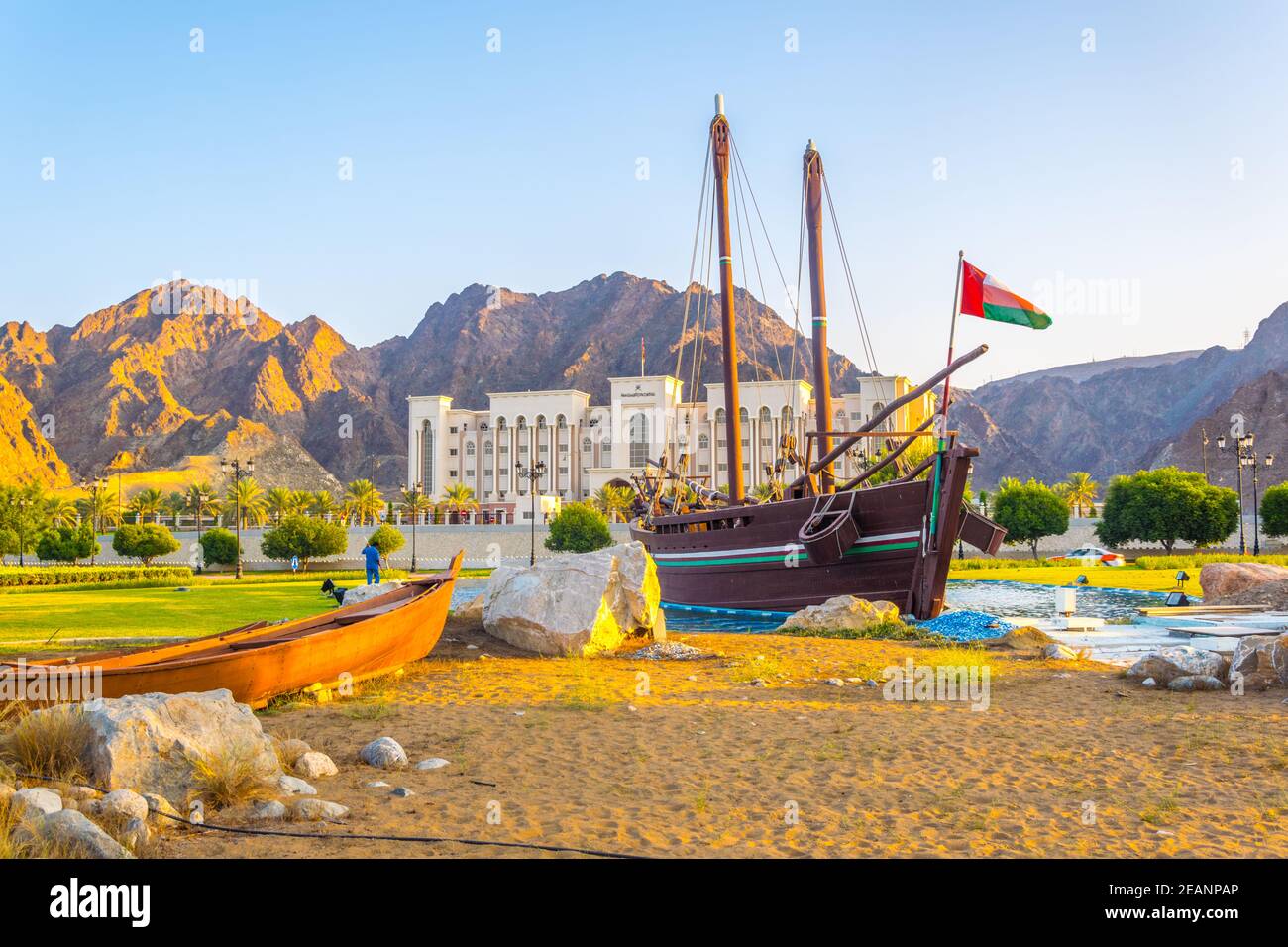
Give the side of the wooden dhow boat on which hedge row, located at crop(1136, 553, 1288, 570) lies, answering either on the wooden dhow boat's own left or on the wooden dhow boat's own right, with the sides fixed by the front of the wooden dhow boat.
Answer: on the wooden dhow boat's own right

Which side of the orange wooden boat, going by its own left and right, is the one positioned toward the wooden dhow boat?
front

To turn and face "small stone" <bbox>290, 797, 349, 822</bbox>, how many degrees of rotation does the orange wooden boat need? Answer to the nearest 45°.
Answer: approximately 135° to its right

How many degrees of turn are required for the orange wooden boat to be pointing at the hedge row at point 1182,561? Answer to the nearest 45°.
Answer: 0° — it already faces it

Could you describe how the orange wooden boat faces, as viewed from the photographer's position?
facing away from the viewer and to the right of the viewer

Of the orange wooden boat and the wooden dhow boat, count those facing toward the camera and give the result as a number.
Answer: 0

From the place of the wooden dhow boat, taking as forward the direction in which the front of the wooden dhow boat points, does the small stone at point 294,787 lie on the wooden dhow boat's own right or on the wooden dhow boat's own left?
on the wooden dhow boat's own left

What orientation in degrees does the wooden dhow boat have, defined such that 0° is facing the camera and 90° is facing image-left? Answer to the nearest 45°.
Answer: approximately 135°

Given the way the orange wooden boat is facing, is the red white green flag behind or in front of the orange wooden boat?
in front
